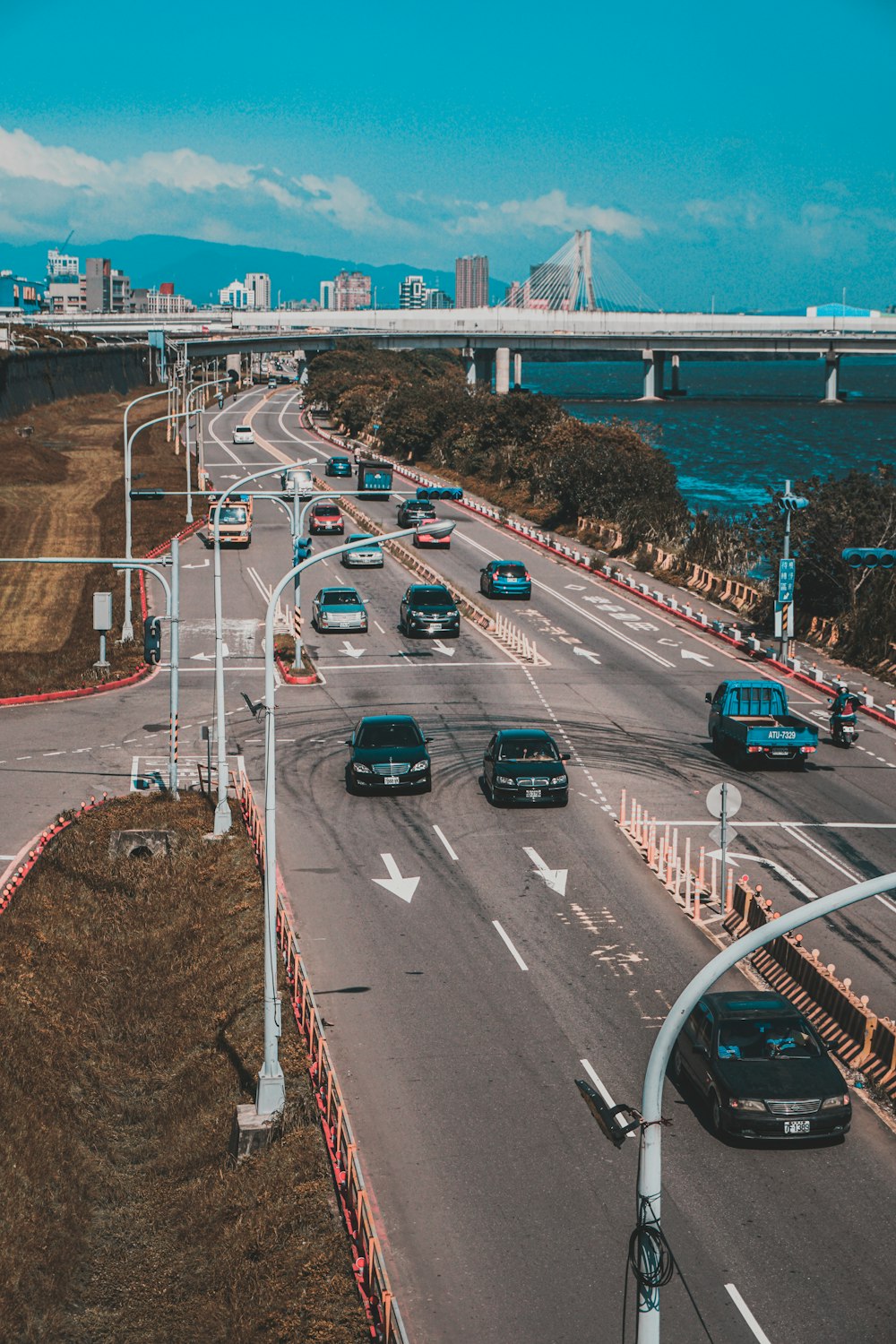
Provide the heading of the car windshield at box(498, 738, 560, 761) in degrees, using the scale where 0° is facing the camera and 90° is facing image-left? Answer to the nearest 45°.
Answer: approximately 0°

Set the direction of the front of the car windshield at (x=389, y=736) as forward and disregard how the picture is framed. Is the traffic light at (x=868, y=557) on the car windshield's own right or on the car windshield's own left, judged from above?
on the car windshield's own left

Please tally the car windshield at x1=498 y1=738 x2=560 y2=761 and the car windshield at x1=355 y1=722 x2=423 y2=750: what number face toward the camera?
2

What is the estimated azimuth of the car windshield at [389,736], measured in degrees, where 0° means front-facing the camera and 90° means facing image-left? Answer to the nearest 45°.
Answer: approximately 0°

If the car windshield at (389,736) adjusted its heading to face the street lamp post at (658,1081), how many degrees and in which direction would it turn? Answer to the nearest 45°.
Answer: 0° — it already faces it

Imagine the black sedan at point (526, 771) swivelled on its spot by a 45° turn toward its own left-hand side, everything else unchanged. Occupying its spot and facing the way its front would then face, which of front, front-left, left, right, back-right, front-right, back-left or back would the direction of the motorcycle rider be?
left

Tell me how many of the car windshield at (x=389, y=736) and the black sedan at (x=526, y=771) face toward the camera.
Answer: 2

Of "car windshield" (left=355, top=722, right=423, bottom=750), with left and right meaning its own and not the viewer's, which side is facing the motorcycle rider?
left

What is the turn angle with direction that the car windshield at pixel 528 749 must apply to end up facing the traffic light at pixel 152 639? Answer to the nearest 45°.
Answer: approximately 90° to its right

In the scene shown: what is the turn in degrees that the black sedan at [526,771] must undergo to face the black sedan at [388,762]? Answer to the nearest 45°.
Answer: approximately 90° to its right
